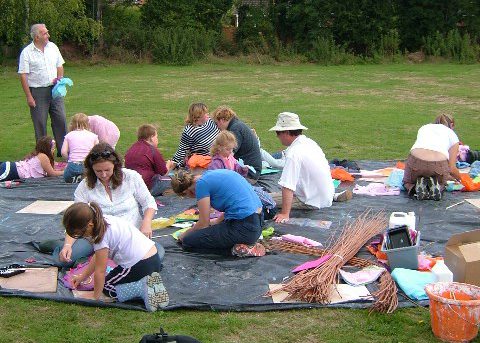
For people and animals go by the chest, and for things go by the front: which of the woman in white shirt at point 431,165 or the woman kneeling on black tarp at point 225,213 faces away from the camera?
the woman in white shirt

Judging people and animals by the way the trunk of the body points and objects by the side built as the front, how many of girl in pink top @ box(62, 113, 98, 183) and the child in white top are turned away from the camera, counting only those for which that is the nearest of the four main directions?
1

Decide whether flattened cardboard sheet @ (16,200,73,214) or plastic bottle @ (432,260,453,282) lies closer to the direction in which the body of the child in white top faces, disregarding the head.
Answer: the flattened cardboard sheet

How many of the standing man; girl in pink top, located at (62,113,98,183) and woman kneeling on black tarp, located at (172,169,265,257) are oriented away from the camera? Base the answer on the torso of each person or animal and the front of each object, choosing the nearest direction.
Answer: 1

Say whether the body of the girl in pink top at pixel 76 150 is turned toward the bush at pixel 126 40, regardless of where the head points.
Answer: yes

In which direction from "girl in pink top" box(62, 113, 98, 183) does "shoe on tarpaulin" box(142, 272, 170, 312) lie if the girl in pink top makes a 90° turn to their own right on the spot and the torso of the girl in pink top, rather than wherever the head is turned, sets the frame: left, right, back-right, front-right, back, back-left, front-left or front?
right

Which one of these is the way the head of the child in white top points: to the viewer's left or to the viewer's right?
to the viewer's left

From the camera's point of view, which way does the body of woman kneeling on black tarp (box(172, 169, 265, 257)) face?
to the viewer's left

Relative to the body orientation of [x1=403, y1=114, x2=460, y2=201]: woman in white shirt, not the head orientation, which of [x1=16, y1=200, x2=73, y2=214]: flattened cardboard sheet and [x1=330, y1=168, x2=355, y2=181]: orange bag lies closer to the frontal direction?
the orange bag

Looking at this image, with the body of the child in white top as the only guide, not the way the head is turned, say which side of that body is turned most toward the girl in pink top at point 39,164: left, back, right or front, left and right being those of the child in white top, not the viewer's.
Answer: right

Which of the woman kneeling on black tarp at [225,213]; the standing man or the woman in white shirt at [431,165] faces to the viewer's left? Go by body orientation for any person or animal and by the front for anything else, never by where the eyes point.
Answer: the woman kneeling on black tarp

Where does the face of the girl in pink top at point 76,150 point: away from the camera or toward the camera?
away from the camera

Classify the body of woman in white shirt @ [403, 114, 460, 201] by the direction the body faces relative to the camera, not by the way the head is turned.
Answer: away from the camera
